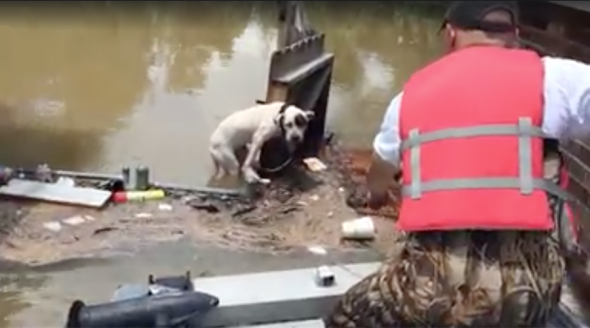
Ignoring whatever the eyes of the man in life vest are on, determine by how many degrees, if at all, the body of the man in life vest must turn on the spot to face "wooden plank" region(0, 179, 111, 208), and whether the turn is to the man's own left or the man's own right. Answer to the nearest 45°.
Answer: approximately 45° to the man's own left

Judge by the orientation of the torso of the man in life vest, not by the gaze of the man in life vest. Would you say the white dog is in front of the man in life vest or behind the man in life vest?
in front

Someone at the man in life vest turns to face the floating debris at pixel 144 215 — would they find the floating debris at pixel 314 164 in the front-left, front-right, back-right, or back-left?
front-right

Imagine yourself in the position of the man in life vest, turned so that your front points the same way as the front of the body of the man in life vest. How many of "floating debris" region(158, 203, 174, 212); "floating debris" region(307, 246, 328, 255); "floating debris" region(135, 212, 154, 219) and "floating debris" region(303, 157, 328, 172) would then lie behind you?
0

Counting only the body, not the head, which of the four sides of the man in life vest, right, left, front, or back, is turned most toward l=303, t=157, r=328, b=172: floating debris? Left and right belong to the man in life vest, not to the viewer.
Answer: front

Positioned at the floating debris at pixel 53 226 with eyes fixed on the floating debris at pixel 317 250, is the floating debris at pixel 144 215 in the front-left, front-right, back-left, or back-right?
front-left

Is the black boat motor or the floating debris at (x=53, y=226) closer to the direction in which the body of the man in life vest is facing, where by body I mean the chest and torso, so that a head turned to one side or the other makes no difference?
the floating debris

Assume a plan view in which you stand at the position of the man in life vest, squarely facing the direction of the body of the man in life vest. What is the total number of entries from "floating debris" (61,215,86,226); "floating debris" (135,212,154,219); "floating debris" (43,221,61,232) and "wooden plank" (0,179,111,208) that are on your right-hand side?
0

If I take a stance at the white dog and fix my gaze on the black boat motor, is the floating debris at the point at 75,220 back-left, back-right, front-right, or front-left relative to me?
front-right

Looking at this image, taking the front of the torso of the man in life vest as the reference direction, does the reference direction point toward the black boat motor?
no

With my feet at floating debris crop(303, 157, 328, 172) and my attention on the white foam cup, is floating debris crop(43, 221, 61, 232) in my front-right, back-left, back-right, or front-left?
front-right

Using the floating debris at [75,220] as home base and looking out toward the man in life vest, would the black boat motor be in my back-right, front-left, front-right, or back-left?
front-right

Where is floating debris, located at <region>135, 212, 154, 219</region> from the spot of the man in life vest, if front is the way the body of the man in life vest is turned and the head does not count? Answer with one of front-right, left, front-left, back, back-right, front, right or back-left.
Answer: front-left

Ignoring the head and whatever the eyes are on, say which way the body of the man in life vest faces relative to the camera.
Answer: away from the camera

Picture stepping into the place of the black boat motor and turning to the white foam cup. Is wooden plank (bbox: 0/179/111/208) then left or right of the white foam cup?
left

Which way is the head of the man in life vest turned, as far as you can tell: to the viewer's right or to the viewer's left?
to the viewer's left
